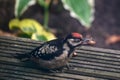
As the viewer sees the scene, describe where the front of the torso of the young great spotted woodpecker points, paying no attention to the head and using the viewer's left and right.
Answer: facing to the right of the viewer
